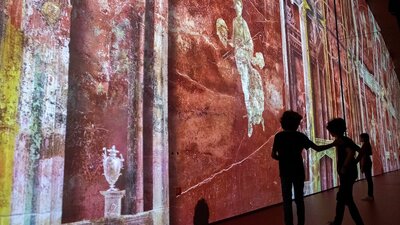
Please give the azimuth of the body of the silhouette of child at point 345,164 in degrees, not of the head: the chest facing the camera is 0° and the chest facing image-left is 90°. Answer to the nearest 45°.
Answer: approximately 90°
